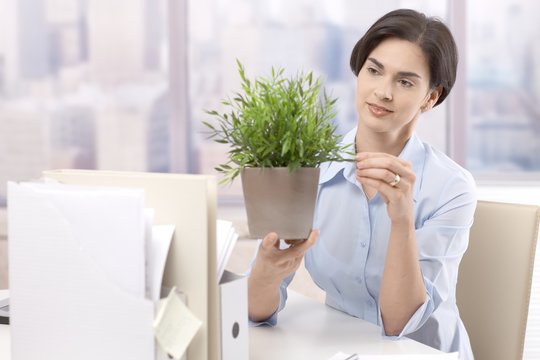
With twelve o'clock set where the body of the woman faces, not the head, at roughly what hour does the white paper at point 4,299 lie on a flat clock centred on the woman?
The white paper is roughly at 1 o'clock from the woman.

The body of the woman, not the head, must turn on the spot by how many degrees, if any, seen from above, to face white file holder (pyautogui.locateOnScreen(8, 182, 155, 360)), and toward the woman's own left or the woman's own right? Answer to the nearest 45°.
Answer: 0° — they already face it

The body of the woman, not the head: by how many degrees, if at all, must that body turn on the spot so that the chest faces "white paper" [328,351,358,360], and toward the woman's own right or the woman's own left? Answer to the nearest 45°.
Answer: approximately 45° to the woman's own left

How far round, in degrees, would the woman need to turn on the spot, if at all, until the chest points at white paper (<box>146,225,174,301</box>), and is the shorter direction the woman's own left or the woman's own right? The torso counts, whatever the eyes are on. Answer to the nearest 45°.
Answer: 0° — they already face it

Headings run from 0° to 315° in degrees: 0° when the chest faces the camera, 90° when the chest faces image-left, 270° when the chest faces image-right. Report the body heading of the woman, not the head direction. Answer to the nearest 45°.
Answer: approximately 45°
